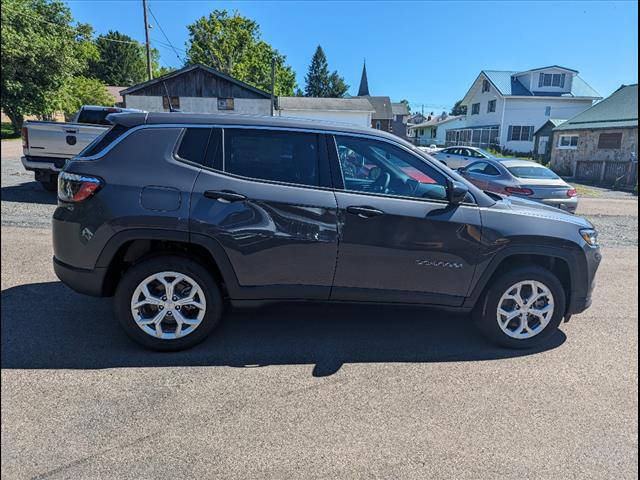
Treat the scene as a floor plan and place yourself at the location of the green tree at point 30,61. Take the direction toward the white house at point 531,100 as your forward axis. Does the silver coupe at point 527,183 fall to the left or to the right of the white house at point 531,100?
right

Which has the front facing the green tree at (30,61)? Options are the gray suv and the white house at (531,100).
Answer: the white house

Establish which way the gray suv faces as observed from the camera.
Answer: facing to the right of the viewer

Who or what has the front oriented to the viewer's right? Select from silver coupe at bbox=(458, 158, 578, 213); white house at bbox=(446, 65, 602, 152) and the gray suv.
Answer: the gray suv

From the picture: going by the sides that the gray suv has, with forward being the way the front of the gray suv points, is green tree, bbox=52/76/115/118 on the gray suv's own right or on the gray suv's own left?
on the gray suv's own left

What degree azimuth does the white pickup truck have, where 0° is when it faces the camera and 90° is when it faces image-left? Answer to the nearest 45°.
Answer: approximately 225°

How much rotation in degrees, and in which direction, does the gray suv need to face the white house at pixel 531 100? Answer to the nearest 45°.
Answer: approximately 45° to its left
